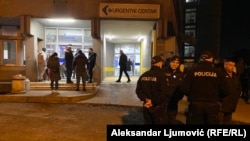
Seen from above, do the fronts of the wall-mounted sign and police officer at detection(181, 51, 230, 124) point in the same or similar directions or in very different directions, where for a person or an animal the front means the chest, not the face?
very different directions

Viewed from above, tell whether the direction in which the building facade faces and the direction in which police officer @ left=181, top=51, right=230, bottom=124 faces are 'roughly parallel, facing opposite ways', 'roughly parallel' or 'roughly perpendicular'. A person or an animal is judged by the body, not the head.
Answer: roughly parallel, facing opposite ways

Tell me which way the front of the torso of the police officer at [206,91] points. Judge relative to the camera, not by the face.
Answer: away from the camera

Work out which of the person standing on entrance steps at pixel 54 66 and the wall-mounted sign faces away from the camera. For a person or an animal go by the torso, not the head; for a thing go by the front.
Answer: the person standing on entrance steps

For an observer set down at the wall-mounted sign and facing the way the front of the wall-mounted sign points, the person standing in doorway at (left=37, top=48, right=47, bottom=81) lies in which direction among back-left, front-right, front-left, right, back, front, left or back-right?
right

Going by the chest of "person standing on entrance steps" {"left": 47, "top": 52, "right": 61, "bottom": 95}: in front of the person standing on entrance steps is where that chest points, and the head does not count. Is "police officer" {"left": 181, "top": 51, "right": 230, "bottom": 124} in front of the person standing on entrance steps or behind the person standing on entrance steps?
behind

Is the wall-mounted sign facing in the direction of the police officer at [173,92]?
yes

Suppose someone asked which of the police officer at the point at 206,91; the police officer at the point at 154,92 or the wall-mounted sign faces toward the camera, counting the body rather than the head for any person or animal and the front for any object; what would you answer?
the wall-mounted sign

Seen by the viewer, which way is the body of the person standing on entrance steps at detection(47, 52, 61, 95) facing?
away from the camera

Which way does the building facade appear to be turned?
toward the camera

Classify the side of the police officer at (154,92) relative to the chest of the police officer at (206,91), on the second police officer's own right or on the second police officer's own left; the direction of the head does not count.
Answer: on the second police officer's own left

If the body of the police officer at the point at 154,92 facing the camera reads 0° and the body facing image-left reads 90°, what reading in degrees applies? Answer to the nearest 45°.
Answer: approximately 225°
